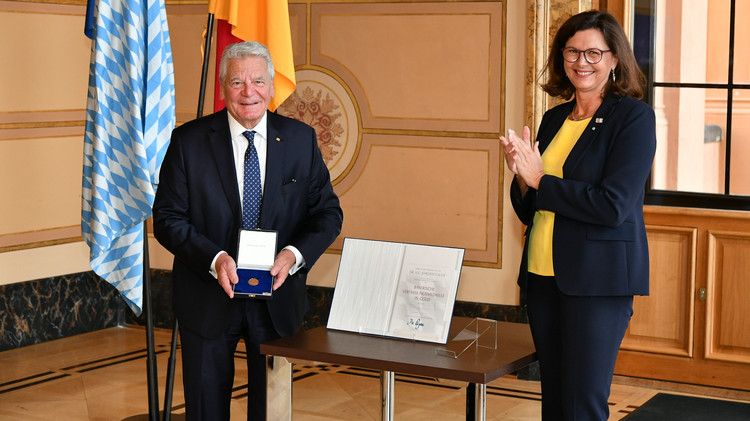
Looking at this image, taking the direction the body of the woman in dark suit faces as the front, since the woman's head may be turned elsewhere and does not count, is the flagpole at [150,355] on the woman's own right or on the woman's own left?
on the woman's own right

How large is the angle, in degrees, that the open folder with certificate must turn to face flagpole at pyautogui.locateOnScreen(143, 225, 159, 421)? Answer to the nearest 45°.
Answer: approximately 135° to its right

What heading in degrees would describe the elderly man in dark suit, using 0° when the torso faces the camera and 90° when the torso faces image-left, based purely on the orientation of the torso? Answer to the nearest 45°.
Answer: approximately 0°

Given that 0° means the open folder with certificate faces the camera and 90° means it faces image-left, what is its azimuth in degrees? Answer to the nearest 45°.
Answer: approximately 0°

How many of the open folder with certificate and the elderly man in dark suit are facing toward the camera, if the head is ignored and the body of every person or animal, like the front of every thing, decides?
2

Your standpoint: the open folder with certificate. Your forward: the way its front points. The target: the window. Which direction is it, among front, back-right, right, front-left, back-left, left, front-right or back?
back-left

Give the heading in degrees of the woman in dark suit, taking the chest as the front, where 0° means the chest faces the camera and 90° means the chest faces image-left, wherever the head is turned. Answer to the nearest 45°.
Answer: approximately 45°
